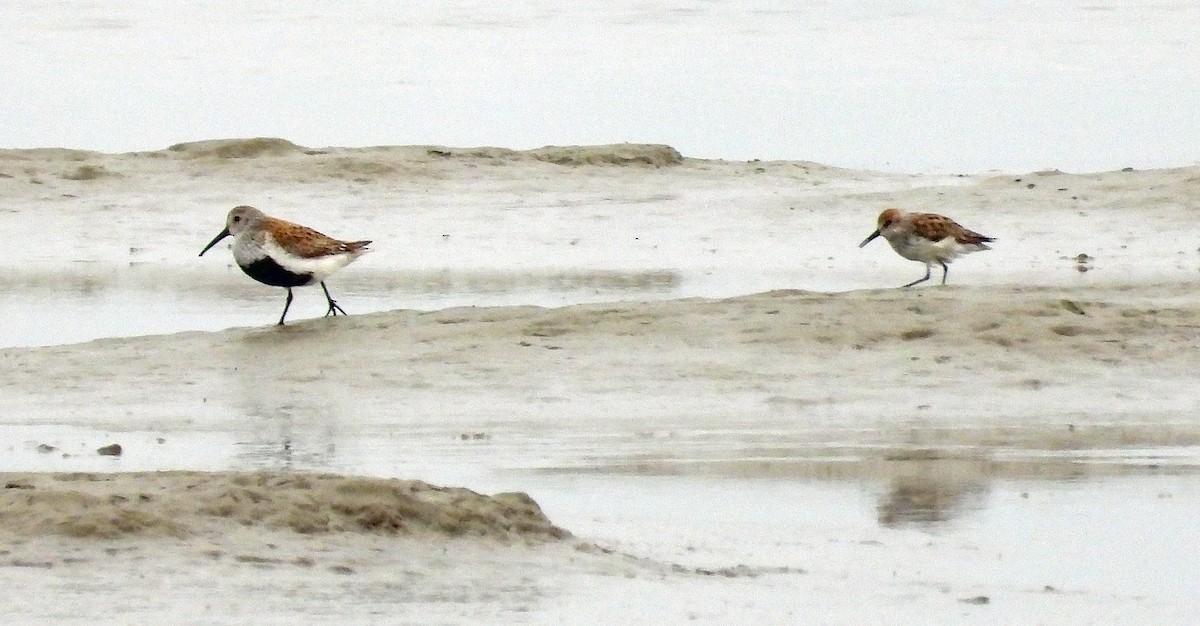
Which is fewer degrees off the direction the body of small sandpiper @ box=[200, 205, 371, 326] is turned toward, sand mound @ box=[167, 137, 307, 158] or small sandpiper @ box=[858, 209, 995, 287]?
the sand mound

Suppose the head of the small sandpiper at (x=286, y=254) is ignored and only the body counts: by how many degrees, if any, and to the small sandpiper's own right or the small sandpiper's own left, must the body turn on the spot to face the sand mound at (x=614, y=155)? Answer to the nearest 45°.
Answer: approximately 135° to the small sandpiper's own right

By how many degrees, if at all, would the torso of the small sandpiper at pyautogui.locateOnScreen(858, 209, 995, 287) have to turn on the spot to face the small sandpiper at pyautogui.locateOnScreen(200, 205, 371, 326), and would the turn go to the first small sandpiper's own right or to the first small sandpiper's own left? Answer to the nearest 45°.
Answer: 0° — it already faces it

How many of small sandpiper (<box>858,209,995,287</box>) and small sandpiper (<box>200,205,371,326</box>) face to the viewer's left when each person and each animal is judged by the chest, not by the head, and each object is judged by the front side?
2

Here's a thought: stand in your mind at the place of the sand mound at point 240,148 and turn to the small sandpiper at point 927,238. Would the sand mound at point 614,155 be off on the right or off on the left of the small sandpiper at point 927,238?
left

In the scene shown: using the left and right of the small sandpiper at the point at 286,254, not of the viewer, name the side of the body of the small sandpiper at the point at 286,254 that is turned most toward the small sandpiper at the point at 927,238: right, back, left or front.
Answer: back

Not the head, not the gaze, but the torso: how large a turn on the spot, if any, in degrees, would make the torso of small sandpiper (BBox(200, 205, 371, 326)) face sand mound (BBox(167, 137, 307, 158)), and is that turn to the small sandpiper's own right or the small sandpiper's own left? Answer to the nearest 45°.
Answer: approximately 90° to the small sandpiper's own right

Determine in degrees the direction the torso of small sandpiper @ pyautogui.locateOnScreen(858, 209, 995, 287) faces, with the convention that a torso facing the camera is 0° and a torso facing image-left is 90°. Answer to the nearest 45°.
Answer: approximately 90°

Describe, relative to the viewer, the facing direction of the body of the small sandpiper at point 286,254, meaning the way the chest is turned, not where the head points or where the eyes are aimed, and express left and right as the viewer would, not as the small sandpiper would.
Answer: facing to the left of the viewer

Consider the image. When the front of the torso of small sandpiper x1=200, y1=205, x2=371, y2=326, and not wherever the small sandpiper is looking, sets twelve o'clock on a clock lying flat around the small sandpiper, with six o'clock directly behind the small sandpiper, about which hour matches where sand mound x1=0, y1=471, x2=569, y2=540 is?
The sand mound is roughly at 9 o'clock from the small sandpiper.
